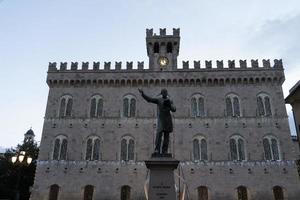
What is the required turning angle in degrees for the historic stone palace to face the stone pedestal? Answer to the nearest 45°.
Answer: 0° — it already faces it

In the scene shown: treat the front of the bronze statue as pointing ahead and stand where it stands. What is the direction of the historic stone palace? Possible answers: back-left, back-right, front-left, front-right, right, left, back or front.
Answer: back

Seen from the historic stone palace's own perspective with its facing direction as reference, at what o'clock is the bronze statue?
The bronze statue is roughly at 12 o'clock from the historic stone palace.

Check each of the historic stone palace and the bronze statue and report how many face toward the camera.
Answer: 2
